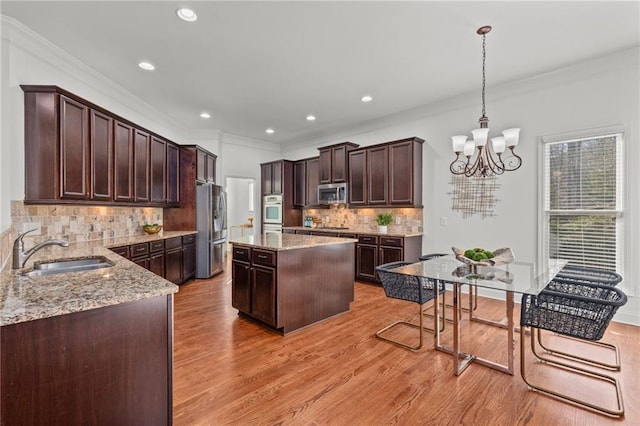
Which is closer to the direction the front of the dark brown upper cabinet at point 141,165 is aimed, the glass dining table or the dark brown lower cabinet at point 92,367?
the glass dining table

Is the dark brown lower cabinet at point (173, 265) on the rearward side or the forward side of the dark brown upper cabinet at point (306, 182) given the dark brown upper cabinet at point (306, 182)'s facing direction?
on the forward side

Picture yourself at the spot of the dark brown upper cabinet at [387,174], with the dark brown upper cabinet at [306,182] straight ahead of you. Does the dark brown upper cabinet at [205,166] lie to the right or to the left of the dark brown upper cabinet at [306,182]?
left

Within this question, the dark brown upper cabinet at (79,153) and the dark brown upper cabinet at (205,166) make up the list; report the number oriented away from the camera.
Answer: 0

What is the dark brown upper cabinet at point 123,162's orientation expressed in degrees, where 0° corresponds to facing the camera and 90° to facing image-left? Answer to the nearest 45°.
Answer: approximately 315°

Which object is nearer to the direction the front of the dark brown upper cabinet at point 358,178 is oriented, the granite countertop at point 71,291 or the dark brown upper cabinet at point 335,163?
the granite countertop

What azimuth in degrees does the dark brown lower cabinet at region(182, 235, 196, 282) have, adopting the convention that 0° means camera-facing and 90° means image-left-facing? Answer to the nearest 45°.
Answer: approximately 315°

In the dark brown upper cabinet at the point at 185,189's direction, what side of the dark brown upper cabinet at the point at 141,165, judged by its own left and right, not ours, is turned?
left

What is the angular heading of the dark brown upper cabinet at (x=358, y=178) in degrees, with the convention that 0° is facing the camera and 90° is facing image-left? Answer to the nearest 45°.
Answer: approximately 45°

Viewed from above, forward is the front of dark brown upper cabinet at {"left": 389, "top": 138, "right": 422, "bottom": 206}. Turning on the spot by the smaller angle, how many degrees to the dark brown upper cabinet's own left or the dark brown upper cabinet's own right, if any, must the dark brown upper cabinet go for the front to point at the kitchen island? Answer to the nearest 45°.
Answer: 0° — it already faces it

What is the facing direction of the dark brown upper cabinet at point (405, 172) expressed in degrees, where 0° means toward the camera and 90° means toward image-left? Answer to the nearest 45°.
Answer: approximately 45°

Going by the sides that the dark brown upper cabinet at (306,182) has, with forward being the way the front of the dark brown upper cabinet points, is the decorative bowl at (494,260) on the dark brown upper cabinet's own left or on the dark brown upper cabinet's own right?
on the dark brown upper cabinet's own left

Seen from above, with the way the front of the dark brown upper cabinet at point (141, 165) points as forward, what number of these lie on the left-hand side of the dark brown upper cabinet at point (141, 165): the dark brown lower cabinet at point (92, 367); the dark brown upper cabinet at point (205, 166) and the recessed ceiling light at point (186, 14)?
1
